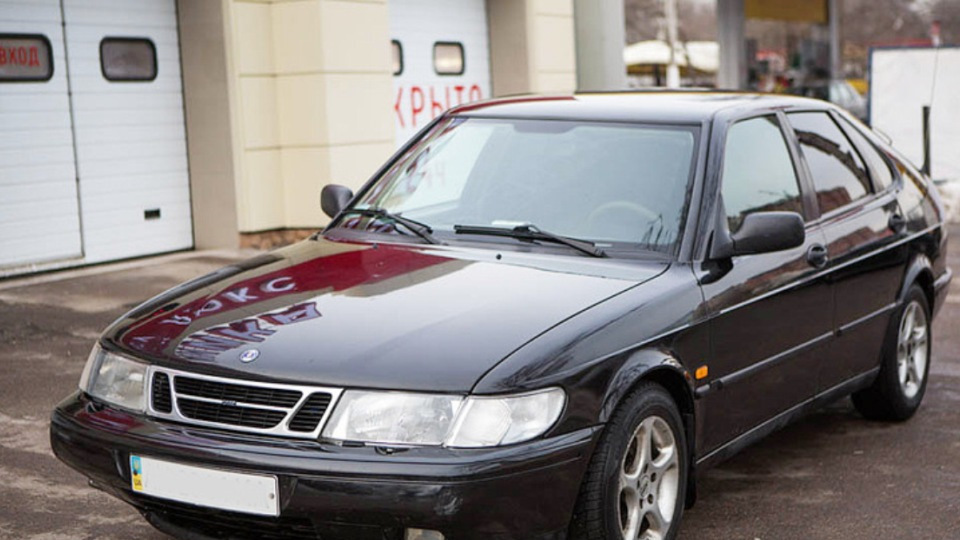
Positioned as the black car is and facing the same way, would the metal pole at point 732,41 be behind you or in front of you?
behind

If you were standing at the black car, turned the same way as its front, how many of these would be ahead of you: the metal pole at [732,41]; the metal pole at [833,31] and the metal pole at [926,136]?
0

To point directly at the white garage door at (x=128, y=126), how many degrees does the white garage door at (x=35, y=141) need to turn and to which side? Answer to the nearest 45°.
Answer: approximately 90° to its left

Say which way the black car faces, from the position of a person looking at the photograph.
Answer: facing the viewer and to the left of the viewer

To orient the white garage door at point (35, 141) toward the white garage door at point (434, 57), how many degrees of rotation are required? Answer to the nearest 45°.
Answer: approximately 90° to its left

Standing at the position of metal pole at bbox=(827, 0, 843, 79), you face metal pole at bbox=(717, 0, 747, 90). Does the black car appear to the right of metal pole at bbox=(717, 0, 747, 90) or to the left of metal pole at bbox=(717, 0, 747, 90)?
left

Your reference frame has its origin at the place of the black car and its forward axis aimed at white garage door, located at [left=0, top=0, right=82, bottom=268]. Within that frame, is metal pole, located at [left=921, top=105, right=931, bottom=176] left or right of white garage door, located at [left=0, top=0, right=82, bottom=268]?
right

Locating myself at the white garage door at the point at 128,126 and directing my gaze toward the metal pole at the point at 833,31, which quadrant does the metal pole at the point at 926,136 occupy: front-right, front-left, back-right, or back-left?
front-right

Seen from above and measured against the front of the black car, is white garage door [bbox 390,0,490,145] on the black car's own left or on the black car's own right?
on the black car's own right

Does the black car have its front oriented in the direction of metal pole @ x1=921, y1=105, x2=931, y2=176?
no

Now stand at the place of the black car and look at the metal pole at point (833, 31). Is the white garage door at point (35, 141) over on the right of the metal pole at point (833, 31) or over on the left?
left

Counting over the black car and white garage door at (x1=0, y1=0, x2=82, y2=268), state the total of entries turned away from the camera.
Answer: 0

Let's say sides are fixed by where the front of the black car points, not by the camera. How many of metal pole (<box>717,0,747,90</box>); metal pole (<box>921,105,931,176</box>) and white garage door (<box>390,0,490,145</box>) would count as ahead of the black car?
0

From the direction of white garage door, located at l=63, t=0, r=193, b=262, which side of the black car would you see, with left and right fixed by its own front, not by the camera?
right

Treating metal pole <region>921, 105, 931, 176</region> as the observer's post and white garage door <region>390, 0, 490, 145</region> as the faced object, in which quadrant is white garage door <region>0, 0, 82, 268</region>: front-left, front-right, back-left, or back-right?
front-left

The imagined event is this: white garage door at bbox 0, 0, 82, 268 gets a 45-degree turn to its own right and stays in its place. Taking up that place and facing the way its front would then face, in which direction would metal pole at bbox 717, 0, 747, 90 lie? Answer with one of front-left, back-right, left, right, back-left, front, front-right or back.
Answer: back-left

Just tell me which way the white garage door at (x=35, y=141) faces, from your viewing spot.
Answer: facing the viewer and to the right of the viewer

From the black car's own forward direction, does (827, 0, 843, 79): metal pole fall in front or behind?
behind
